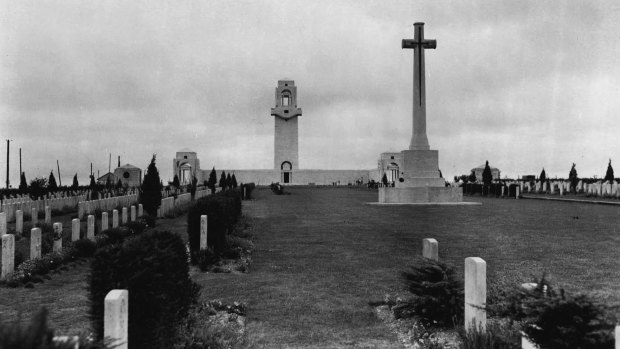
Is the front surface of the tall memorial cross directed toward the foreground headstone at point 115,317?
yes

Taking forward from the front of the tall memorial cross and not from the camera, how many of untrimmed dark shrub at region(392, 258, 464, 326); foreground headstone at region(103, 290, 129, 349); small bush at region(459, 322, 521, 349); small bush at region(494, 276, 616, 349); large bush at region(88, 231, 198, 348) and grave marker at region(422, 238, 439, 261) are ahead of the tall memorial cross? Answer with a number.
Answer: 6

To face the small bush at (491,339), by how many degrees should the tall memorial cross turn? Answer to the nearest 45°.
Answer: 0° — it already faces it

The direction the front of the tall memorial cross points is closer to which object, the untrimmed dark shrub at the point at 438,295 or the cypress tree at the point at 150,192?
the untrimmed dark shrub

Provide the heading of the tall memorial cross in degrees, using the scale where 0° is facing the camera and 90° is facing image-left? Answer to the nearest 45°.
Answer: approximately 0°

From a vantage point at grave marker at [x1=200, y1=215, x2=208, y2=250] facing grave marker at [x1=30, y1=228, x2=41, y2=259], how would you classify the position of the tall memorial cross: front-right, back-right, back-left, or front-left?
back-right

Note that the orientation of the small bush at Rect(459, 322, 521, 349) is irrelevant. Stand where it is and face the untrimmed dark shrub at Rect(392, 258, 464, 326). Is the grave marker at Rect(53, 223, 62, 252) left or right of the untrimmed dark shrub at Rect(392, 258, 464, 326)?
left

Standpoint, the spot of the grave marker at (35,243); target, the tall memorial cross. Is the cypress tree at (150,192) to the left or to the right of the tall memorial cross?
left

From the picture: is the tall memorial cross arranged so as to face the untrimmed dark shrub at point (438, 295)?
yes

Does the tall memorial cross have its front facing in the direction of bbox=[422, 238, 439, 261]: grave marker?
yes

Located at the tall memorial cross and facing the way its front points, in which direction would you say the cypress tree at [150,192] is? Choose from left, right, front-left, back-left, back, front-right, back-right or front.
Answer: front-right

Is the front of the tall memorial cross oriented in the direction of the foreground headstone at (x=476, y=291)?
yes

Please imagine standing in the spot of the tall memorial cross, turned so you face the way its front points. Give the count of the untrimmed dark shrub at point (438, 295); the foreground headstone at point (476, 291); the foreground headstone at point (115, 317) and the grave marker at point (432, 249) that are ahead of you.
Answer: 4
